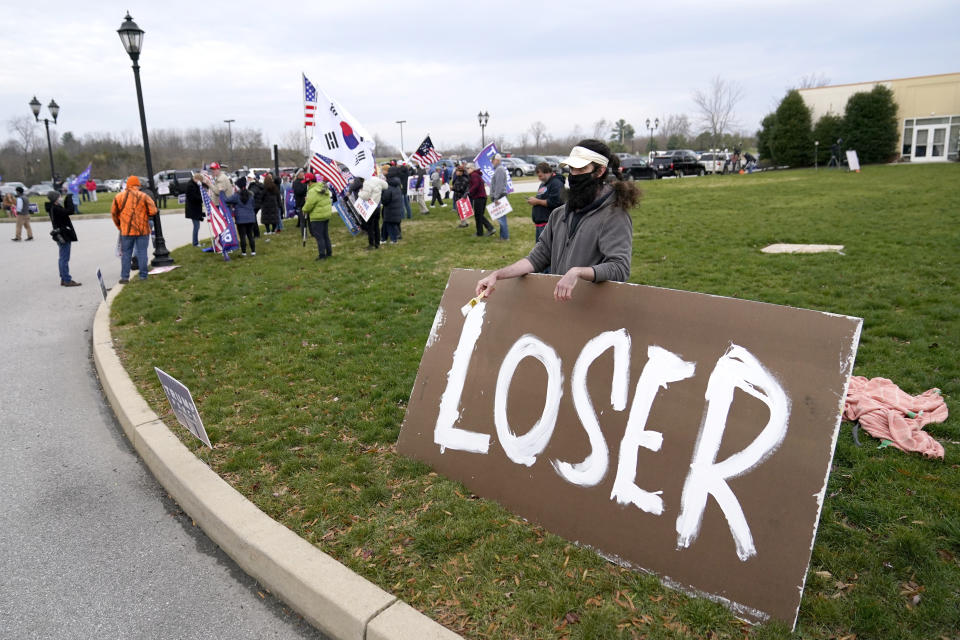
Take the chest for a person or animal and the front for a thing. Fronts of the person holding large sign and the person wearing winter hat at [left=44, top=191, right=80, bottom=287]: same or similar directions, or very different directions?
very different directions

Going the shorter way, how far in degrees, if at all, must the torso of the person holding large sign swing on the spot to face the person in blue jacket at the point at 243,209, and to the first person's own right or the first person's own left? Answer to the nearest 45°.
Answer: approximately 90° to the first person's own right

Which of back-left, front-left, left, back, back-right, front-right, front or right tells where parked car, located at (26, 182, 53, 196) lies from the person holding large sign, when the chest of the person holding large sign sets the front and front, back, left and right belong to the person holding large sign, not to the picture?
right

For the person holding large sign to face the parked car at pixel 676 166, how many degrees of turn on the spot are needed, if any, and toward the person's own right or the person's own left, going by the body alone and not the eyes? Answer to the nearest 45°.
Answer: approximately 135° to the person's own right
